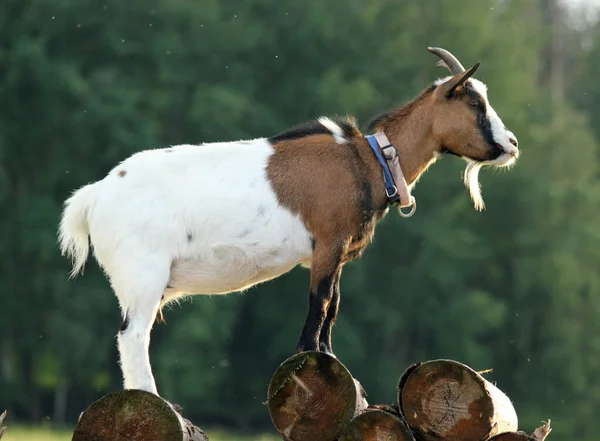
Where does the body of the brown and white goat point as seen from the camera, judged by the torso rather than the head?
to the viewer's right

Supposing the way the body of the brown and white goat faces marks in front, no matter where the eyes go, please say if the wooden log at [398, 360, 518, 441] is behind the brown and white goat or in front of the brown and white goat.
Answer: in front
